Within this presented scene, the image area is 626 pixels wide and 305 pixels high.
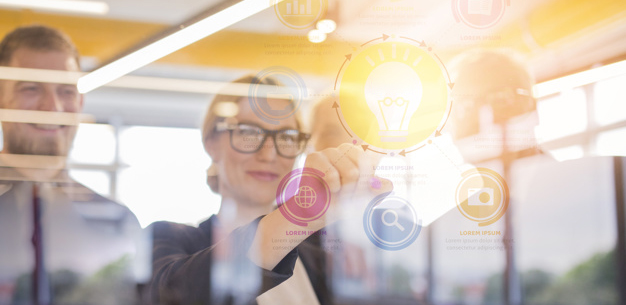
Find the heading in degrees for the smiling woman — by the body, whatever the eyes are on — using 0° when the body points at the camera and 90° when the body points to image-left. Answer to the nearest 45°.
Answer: approximately 315°
